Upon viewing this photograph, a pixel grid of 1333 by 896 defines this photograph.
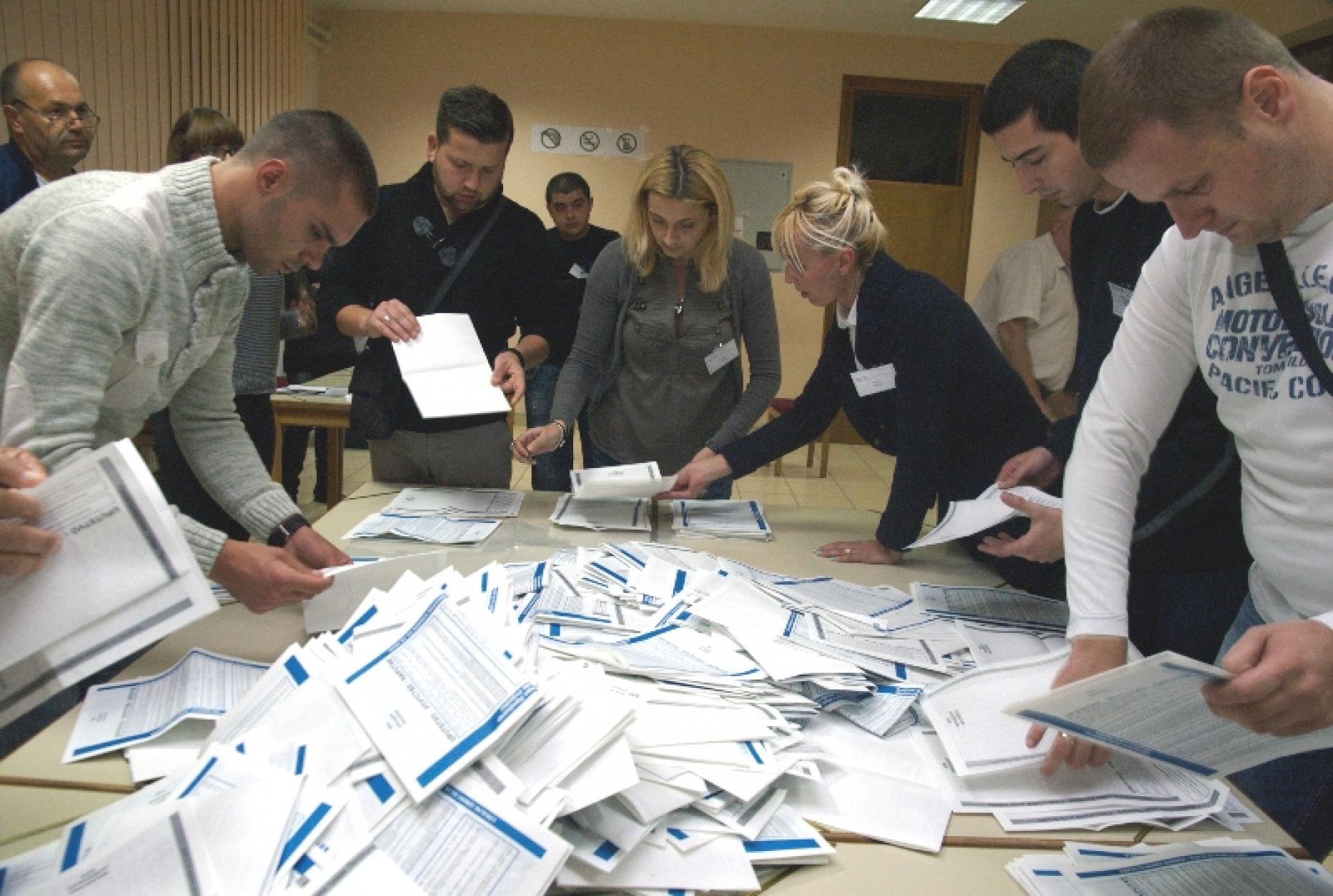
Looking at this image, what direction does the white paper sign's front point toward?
toward the camera

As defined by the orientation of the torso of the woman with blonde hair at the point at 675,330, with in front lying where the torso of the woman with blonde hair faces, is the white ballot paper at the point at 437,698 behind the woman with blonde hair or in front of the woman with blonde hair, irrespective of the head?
in front

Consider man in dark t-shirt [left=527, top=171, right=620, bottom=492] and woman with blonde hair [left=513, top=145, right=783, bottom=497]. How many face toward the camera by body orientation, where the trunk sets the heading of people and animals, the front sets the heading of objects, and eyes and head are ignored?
2

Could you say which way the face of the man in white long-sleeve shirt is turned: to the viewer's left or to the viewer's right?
to the viewer's left

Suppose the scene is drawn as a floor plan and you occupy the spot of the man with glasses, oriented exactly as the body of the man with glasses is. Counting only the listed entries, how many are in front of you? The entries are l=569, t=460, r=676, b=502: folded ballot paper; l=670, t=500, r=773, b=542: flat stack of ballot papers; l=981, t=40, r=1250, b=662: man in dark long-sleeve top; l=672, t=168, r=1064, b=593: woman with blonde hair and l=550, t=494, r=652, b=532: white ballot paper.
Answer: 5

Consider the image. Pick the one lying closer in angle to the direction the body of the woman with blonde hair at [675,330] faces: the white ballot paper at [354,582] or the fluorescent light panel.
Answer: the white ballot paper

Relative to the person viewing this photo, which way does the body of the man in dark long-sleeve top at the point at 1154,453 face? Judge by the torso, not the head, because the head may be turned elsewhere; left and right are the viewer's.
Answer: facing the viewer and to the left of the viewer

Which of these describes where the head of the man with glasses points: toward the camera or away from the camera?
toward the camera

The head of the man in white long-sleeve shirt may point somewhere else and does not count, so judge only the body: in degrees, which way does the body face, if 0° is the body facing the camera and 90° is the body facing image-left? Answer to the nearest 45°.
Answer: approximately 45°

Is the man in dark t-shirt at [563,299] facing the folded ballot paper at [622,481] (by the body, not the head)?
yes

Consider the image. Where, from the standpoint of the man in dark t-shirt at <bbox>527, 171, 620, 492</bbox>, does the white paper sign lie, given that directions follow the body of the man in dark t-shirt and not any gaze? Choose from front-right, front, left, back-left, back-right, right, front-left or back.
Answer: back

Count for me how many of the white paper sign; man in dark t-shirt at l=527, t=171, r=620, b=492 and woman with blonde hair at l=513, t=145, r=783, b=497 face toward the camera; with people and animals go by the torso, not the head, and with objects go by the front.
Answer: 3

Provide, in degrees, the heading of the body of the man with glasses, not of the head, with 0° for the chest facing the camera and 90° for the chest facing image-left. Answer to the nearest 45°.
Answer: approximately 315°

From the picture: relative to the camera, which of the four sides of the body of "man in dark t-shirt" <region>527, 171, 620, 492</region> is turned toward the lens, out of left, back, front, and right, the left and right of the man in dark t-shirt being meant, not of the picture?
front

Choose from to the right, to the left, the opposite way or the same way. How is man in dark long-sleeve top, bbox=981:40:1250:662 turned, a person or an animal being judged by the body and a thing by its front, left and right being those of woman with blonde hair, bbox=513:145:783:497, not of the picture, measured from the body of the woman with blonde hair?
to the right
